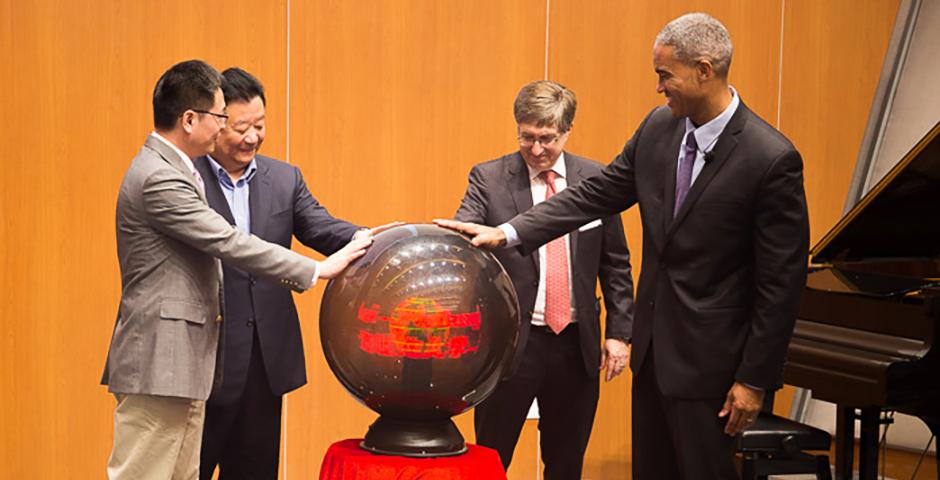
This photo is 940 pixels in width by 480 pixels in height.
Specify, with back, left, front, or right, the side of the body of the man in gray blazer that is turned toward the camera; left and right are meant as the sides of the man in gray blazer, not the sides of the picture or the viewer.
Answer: right

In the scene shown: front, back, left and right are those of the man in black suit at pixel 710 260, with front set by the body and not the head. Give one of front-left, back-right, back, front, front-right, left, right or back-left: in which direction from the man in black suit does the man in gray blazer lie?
front-right

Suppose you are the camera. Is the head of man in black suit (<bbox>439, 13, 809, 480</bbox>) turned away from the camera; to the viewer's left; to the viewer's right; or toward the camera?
to the viewer's left

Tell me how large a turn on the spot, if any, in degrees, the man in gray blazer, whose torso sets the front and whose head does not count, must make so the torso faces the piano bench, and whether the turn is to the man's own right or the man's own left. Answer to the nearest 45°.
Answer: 0° — they already face it

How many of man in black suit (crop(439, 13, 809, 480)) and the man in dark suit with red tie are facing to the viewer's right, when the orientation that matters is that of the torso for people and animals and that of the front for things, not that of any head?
0

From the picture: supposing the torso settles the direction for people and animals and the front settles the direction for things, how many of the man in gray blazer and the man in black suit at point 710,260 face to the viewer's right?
1

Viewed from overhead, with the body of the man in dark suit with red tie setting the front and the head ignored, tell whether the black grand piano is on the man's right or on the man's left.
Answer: on the man's left

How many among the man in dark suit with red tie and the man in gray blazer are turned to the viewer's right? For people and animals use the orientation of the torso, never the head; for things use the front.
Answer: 1

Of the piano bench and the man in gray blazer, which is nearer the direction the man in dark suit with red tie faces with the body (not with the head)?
the man in gray blazer

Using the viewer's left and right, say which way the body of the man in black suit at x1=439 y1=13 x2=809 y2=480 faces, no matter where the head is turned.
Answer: facing the viewer and to the left of the viewer

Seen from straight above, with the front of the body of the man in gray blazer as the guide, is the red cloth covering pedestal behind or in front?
in front

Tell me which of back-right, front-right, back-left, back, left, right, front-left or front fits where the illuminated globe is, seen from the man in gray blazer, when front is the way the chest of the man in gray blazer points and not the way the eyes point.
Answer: front-right

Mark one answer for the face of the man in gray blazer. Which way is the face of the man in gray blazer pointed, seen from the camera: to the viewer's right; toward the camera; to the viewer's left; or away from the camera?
to the viewer's right

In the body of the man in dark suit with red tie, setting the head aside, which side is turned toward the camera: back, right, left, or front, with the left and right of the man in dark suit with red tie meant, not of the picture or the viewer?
front

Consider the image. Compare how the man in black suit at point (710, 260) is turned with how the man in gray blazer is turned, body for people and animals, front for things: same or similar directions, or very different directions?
very different directions
